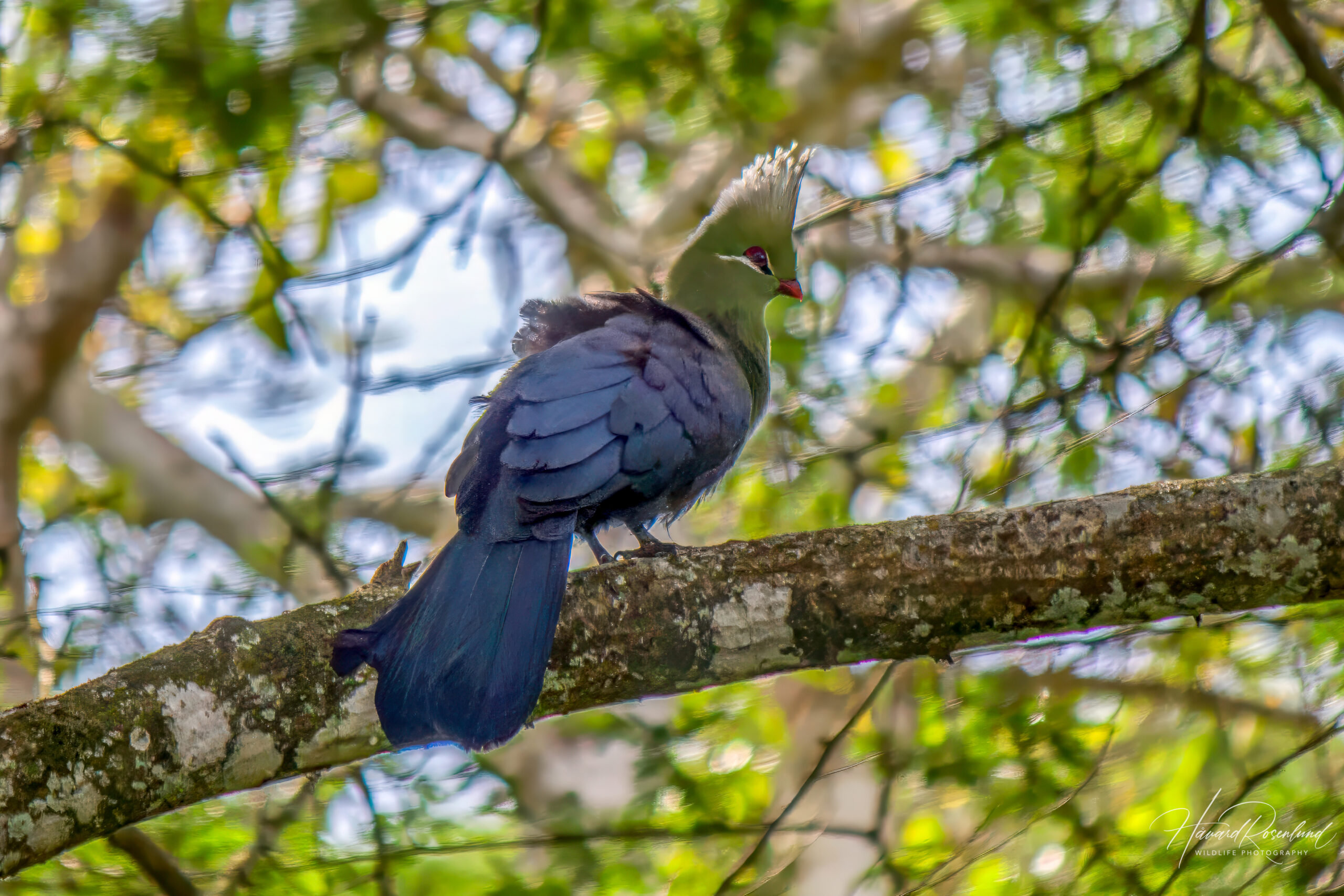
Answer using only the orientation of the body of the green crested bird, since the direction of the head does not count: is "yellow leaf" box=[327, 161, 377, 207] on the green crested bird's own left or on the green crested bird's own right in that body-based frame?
on the green crested bird's own left

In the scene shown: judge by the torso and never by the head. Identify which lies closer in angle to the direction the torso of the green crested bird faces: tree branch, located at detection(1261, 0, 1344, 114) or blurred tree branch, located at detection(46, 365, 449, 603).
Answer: the tree branch

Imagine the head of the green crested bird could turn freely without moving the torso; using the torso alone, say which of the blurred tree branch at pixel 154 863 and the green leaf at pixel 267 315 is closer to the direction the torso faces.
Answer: the green leaf

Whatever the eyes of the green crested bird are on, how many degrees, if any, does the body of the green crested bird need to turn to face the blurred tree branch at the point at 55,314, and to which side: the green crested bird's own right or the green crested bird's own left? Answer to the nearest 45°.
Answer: approximately 90° to the green crested bird's own left

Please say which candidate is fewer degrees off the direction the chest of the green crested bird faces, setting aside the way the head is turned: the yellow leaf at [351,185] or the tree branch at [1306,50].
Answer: the tree branch

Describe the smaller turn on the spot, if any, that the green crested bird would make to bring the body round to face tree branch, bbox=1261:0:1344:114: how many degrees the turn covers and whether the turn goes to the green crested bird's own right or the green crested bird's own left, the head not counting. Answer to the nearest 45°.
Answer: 0° — it already faces it

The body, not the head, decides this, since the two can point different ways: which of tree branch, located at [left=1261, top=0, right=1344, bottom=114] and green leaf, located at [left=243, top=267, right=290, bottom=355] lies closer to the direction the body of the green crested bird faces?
the tree branch

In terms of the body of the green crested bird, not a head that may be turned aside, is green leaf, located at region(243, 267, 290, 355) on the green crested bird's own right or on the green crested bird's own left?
on the green crested bird's own left

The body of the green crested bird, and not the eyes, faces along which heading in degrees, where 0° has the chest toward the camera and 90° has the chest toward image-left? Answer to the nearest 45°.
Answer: approximately 225°
